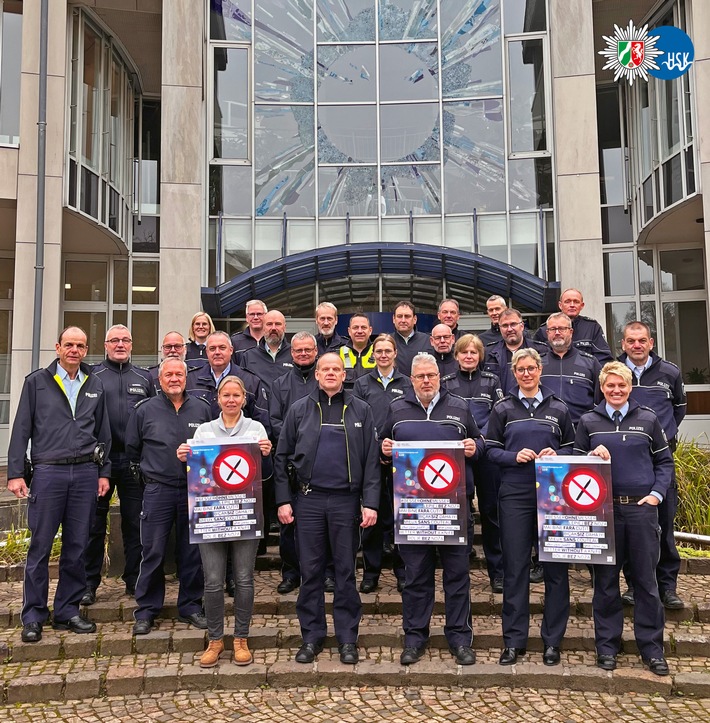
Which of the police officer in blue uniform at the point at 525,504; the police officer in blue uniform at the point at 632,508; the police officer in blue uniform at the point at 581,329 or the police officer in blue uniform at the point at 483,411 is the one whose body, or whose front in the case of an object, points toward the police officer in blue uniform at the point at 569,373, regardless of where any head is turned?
the police officer in blue uniform at the point at 581,329

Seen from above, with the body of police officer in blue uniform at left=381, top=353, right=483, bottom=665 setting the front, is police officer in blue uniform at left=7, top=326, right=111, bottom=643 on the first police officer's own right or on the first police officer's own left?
on the first police officer's own right

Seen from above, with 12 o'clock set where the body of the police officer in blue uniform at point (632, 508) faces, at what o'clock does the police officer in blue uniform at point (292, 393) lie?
the police officer in blue uniform at point (292, 393) is roughly at 3 o'clock from the police officer in blue uniform at point (632, 508).

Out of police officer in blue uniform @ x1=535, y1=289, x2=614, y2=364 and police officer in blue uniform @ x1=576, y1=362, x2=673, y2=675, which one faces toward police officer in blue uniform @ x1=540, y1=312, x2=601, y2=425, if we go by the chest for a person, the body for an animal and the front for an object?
police officer in blue uniform @ x1=535, y1=289, x2=614, y2=364

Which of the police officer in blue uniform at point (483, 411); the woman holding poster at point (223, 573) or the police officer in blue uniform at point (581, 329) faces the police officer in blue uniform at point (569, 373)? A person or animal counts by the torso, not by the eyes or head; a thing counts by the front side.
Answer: the police officer in blue uniform at point (581, 329)

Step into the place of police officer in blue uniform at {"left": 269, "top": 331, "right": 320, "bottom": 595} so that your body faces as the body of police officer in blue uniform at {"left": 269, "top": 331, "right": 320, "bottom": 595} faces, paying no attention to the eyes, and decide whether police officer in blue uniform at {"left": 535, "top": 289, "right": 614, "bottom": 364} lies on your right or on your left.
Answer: on your left

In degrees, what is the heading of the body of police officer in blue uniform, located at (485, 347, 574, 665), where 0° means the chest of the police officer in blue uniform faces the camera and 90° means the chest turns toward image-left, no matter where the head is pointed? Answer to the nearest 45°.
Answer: approximately 0°

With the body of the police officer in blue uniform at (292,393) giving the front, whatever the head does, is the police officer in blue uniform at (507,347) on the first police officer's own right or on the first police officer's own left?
on the first police officer's own left

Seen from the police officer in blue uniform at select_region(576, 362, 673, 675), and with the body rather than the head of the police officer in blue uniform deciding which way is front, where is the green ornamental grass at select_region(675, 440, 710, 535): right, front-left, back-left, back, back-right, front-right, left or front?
back
